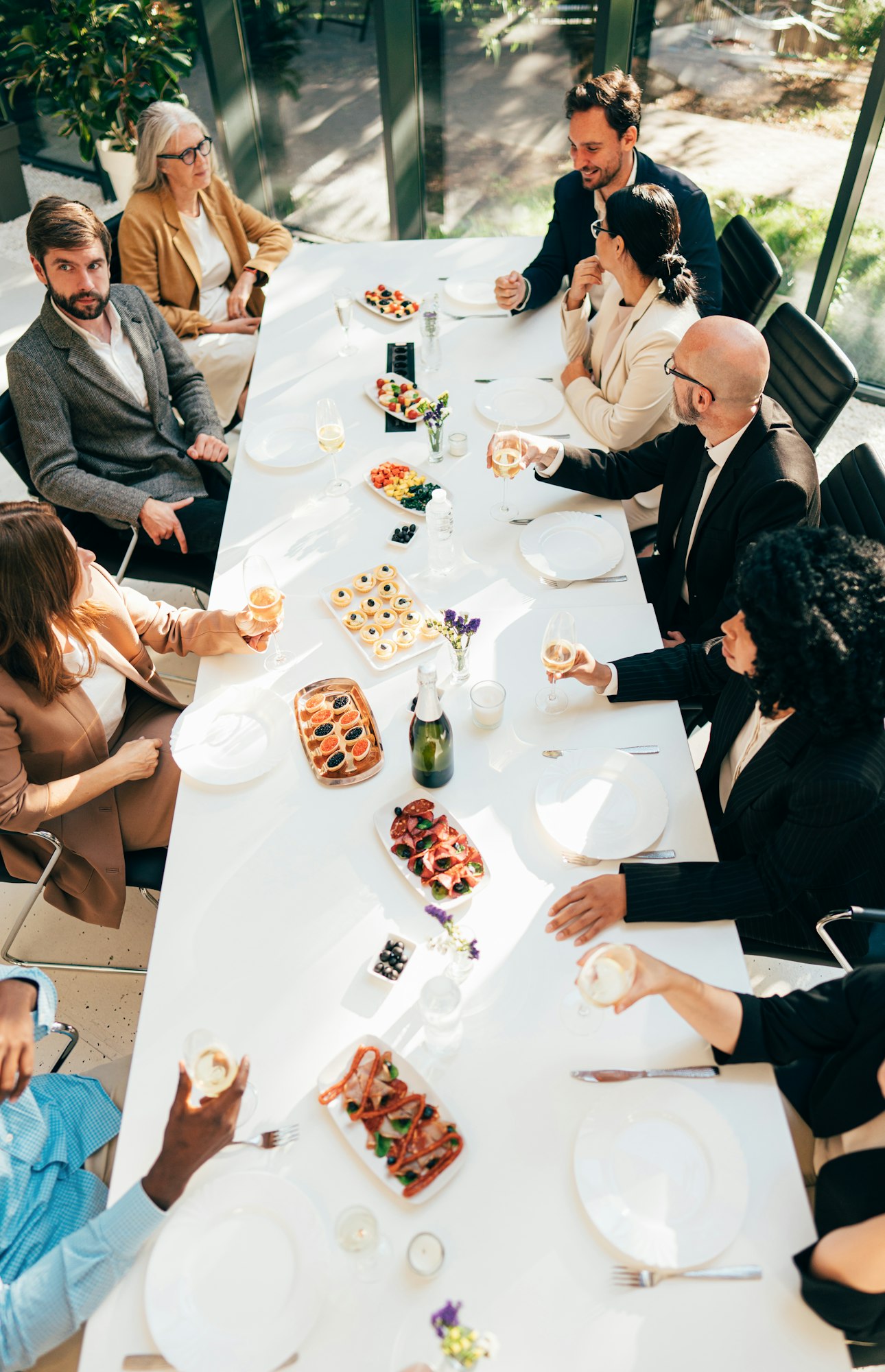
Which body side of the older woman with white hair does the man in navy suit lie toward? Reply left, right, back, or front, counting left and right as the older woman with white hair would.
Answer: front

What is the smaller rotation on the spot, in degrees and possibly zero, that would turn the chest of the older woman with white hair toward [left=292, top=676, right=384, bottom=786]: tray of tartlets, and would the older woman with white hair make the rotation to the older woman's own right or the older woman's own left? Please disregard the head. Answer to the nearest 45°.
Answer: approximately 45° to the older woman's own right

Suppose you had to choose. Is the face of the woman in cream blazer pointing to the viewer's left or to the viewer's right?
to the viewer's left

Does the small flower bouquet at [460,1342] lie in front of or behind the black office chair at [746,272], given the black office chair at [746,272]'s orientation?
in front

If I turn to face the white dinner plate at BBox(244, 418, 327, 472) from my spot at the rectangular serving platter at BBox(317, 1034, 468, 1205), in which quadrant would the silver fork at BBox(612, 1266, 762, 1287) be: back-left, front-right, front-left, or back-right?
back-right

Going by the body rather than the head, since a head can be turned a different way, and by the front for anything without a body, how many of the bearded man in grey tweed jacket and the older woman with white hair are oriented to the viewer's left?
0

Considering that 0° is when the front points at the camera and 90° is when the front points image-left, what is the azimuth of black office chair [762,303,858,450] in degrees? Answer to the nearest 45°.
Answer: approximately 45°

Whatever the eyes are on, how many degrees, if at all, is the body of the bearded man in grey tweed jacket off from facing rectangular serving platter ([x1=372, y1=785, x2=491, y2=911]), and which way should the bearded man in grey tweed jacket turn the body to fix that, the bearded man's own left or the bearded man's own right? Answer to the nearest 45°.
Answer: approximately 45° to the bearded man's own right

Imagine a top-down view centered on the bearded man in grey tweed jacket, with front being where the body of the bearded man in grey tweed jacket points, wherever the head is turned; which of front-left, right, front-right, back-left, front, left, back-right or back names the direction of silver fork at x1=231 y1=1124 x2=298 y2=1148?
front-right

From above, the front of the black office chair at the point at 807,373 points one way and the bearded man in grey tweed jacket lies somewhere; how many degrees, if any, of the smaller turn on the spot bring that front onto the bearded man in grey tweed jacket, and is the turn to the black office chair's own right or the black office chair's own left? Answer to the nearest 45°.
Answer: approximately 45° to the black office chair's own right

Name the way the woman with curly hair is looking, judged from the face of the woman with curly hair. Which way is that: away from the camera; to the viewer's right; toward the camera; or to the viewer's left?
to the viewer's left
